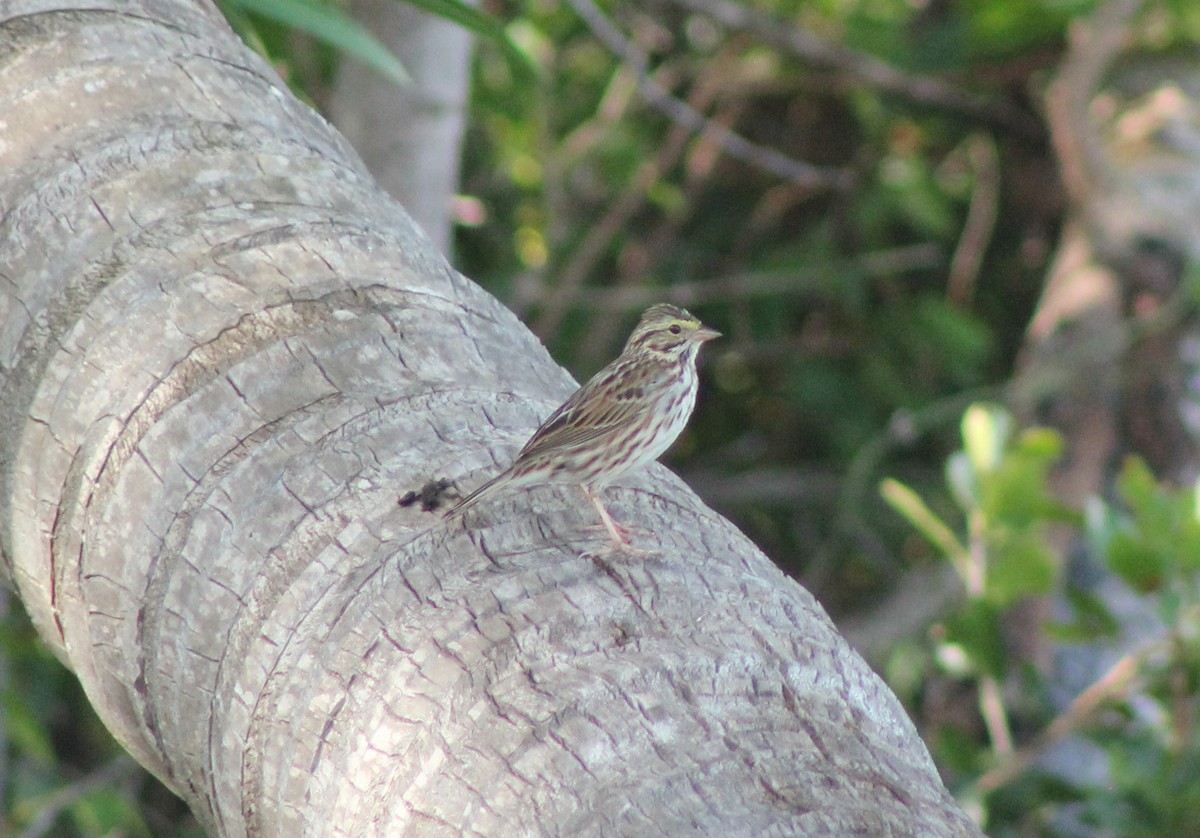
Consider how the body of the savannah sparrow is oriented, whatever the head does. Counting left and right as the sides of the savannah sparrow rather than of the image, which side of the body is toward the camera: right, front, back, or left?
right

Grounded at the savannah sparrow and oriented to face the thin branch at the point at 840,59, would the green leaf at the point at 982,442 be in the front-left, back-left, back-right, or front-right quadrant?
front-right

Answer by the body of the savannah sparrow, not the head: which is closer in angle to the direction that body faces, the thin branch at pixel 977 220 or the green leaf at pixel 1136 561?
the green leaf

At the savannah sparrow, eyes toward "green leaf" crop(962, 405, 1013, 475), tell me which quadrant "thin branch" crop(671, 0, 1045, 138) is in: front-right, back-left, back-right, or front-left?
front-left

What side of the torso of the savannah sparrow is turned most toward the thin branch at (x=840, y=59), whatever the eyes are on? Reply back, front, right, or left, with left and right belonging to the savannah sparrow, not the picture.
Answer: left

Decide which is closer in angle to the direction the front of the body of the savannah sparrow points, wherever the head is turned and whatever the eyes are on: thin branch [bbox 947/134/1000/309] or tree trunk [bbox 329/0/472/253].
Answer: the thin branch

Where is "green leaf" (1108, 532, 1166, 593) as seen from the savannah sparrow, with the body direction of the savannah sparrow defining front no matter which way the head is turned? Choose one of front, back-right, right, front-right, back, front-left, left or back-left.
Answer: front-left

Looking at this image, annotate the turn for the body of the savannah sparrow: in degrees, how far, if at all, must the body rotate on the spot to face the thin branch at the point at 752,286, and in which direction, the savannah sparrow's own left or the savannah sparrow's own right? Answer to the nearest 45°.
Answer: approximately 90° to the savannah sparrow's own left

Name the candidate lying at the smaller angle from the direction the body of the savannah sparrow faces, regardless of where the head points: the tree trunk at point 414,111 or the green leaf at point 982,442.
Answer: the green leaf

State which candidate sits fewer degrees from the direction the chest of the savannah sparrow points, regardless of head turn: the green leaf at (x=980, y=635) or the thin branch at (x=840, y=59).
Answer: the green leaf

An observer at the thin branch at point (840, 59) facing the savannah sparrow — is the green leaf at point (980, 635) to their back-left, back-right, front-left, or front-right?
front-left

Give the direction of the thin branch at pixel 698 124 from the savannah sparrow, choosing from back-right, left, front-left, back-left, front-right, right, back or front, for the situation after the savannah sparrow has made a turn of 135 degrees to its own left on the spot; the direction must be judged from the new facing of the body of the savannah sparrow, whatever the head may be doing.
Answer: front-right
